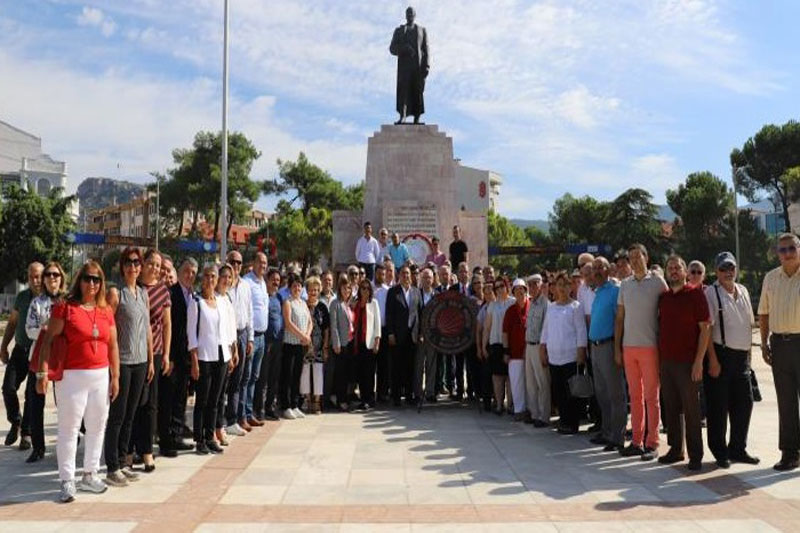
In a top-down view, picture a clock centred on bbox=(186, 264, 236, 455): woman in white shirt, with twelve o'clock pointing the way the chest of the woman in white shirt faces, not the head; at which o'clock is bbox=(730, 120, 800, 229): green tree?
The green tree is roughly at 9 o'clock from the woman in white shirt.

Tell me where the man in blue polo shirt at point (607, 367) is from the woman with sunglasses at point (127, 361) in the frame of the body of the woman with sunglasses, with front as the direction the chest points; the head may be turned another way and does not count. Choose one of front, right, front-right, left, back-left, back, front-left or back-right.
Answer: front-left

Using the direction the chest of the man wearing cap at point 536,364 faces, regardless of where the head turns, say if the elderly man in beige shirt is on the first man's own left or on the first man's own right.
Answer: on the first man's own left

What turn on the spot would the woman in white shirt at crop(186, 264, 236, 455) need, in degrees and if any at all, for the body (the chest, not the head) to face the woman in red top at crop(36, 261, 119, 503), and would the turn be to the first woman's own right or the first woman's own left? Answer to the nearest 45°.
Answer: approximately 90° to the first woman's own right

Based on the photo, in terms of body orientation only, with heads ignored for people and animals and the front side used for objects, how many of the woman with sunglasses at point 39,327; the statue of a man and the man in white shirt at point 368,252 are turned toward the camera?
3

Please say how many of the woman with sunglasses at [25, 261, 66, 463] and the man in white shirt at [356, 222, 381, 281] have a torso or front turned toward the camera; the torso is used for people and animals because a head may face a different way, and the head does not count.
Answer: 2

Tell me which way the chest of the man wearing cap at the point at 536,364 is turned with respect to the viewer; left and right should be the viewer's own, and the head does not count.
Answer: facing the viewer and to the left of the viewer

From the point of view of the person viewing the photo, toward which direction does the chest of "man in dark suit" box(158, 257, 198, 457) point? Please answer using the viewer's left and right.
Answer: facing the viewer and to the right of the viewer

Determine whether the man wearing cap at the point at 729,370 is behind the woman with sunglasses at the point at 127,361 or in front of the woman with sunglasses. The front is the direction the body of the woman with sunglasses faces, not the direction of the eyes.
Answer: in front

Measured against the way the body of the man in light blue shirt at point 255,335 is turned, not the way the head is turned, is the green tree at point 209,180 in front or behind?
behind

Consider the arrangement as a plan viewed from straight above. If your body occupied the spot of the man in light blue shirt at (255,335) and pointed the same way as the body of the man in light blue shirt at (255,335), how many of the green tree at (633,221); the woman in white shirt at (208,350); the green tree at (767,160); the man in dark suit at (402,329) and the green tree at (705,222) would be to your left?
4

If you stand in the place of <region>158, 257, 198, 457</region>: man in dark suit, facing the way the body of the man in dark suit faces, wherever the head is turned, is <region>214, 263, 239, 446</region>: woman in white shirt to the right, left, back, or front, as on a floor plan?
left
